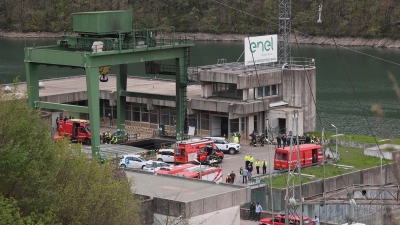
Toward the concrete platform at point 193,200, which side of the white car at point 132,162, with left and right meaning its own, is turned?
right

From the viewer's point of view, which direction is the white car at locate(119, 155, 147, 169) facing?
to the viewer's right

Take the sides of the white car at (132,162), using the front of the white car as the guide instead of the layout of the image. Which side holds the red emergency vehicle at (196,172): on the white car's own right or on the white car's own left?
on the white car's own right

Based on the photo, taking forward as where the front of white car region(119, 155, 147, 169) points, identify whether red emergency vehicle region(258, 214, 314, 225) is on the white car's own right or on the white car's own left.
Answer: on the white car's own right

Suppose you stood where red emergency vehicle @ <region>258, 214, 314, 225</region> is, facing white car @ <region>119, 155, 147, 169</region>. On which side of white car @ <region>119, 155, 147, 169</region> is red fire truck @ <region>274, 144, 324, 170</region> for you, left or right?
right

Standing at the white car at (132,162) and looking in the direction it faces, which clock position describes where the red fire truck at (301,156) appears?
The red fire truck is roughly at 12 o'clock from the white car.

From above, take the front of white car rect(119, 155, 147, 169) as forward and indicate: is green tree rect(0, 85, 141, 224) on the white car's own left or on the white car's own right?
on the white car's own right

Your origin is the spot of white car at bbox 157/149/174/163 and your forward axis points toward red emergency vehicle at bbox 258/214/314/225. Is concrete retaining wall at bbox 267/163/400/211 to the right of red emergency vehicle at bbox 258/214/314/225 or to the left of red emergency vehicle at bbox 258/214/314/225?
left
